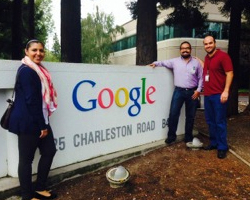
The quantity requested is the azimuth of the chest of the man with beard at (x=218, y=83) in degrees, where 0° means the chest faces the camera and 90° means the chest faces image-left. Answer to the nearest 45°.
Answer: approximately 45°

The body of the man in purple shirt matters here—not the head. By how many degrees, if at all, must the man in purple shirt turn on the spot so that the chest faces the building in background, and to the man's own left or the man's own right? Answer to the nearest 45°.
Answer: approximately 180°

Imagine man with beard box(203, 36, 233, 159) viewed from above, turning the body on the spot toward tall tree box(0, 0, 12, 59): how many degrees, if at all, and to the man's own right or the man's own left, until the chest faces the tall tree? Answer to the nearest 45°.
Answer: approximately 90° to the man's own right

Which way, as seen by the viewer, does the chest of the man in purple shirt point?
toward the camera

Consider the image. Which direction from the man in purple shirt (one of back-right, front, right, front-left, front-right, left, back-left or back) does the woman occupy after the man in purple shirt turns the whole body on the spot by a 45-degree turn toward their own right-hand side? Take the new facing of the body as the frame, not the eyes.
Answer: front

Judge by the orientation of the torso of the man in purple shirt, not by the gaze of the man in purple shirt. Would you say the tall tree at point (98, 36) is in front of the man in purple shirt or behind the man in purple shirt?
behind

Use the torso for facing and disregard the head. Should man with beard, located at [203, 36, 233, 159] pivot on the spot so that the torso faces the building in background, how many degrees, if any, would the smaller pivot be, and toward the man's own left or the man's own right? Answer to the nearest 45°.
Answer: approximately 135° to the man's own right

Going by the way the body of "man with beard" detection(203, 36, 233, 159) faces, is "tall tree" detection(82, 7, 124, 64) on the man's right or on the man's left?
on the man's right

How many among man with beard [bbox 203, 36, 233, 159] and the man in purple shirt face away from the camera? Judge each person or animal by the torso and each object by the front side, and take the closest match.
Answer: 0

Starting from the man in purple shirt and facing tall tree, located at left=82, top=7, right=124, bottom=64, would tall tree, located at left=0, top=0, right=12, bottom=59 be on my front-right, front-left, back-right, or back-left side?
front-left

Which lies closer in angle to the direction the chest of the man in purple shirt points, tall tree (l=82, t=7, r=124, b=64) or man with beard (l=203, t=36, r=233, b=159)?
the man with beard

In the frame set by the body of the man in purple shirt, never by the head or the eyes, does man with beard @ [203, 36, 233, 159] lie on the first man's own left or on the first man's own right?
on the first man's own left
